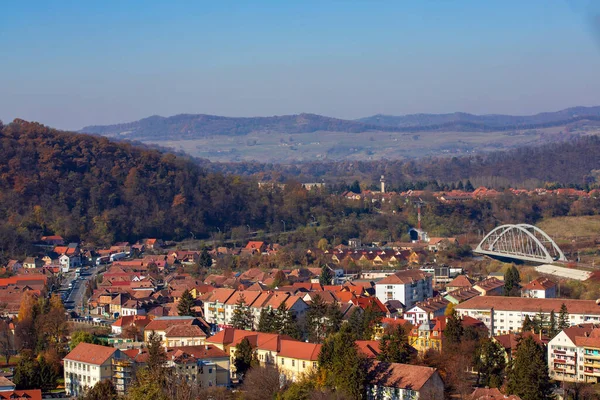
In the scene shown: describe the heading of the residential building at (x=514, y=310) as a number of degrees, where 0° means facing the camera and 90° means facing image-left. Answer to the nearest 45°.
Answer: approximately 0°

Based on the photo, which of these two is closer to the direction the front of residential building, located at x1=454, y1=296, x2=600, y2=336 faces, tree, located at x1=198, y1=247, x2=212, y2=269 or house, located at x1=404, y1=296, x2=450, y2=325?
the house

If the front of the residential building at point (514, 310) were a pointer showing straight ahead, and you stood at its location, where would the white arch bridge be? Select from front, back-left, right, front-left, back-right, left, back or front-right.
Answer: back

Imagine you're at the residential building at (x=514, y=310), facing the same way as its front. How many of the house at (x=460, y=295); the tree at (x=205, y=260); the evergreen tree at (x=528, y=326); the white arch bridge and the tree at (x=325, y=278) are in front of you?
1

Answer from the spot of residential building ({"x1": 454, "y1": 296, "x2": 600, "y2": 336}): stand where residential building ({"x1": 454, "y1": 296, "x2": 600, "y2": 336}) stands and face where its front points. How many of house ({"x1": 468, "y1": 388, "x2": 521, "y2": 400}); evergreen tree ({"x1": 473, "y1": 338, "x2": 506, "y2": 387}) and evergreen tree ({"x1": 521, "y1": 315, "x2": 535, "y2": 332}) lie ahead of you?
3

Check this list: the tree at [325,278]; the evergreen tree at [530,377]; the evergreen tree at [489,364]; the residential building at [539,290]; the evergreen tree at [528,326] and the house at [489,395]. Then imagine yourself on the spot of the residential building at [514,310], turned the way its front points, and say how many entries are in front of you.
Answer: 4

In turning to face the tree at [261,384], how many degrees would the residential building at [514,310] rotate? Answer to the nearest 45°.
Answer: approximately 45° to its right

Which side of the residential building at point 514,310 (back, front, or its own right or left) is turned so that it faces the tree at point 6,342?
right

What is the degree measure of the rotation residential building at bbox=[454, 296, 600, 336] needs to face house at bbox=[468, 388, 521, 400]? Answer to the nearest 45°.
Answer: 0° — it already faces it

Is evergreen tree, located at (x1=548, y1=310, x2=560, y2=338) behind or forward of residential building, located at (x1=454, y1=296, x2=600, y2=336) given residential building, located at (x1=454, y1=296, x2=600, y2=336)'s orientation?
forward

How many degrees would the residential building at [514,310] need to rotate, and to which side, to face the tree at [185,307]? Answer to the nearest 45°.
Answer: approximately 90° to its right

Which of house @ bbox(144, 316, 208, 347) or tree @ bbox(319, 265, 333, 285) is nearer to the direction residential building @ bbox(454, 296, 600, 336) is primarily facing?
the house

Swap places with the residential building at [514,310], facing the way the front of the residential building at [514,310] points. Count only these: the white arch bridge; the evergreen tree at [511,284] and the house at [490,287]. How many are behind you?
3

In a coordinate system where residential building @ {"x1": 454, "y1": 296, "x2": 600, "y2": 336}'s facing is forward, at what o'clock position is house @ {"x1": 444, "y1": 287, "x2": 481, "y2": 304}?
The house is roughly at 5 o'clock from the residential building.

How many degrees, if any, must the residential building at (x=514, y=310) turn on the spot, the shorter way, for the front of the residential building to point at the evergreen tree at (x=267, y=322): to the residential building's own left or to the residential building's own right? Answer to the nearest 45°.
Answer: approximately 45° to the residential building's own right

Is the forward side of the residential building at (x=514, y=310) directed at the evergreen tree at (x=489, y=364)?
yes

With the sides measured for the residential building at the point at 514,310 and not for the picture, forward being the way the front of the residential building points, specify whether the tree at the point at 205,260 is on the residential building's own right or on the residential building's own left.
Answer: on the residential building's own right

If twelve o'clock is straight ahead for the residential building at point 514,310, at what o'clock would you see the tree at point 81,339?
The tree is roughly at 2 o'clock from the residential building.
